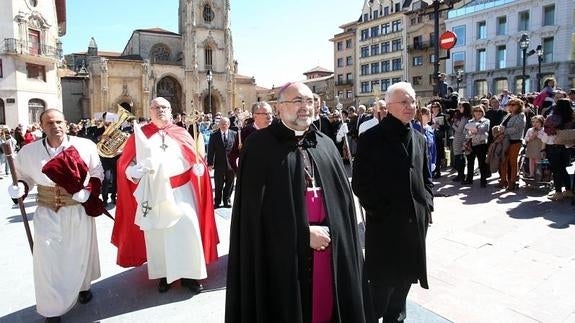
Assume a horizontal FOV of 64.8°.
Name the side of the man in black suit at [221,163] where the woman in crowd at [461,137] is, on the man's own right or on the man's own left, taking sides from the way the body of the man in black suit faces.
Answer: on the man's own left

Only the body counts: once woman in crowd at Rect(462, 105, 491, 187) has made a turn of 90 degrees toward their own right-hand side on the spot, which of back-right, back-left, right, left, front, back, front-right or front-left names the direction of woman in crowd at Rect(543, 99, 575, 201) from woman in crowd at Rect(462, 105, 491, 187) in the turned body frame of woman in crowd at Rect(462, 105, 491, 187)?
back

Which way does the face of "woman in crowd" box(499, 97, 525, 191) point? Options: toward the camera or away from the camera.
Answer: toward the camera

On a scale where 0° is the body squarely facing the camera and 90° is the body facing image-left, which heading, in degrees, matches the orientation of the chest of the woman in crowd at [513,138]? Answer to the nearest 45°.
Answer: approximately 45°

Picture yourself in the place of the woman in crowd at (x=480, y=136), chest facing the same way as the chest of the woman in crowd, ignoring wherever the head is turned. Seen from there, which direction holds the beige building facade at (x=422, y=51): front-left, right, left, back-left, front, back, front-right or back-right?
back-right

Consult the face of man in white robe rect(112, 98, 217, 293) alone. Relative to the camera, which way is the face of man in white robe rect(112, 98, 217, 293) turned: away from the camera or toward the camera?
toward the camera

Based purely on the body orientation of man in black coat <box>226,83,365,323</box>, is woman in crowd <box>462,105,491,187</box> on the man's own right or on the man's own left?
on the man's own left

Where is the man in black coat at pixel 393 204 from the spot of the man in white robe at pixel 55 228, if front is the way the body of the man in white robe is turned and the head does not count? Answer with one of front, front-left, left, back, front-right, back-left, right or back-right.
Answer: front-left

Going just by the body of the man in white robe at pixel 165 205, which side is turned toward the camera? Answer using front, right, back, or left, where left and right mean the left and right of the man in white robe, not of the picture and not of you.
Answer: front

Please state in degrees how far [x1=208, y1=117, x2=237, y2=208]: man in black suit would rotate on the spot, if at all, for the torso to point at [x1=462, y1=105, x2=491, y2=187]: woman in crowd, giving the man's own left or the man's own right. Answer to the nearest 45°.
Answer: approximately 90° to the man's own left

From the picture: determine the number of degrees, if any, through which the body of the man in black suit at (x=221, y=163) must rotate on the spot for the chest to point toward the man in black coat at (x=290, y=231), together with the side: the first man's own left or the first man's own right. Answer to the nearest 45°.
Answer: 0° — they already face them

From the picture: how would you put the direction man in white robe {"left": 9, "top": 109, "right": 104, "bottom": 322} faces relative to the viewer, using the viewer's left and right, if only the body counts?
facing the viewer

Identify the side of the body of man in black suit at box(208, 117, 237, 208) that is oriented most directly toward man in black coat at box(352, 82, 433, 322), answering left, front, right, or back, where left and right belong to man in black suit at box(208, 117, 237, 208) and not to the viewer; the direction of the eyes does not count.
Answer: front

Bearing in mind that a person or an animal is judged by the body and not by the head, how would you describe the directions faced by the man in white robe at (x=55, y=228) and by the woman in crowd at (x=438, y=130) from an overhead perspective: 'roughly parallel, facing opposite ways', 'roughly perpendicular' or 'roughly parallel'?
roughly perpendicular

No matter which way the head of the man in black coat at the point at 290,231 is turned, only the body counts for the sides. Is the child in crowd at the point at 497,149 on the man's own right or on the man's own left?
on the man's own left

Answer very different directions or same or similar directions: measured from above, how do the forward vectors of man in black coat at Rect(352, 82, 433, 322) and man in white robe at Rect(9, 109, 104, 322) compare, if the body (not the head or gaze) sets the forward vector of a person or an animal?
same or similar directions
